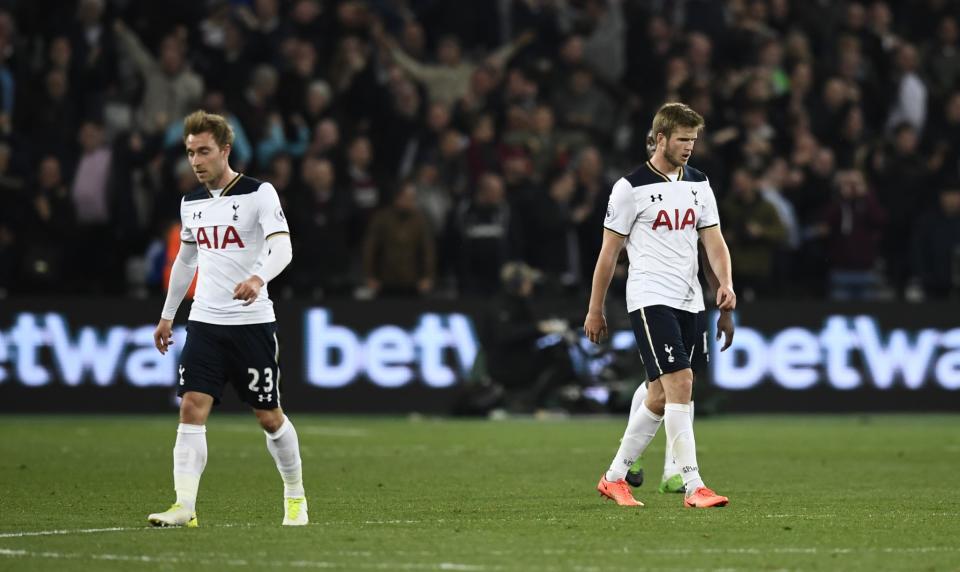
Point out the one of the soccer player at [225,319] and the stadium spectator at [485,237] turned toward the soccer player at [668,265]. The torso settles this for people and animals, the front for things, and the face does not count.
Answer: the stadium spectator

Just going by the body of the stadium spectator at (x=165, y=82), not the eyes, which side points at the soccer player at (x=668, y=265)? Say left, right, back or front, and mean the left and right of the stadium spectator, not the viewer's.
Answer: front

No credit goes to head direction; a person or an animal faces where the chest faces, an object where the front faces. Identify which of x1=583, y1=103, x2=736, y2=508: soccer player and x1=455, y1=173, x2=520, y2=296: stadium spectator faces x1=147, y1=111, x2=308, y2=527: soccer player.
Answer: the stadium spectator

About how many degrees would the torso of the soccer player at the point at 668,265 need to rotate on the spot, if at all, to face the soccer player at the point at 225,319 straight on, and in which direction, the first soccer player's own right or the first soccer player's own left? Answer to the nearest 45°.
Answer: approximately 90° to the first soccer player's own right

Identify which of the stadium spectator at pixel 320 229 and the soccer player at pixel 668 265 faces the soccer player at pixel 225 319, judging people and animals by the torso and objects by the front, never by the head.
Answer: the stadium spectator

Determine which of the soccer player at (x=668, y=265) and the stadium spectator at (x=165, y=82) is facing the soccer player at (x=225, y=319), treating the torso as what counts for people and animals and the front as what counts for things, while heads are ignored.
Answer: the stadium spectator

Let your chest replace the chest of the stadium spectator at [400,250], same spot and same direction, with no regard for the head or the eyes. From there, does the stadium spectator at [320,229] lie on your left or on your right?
on your right

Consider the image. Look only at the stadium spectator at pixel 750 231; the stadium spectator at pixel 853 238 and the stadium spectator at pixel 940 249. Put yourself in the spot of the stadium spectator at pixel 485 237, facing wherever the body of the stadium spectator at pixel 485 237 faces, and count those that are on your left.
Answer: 3

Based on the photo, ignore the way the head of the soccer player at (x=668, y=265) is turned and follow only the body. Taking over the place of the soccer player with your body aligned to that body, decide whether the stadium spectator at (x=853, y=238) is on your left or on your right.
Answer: on your left
